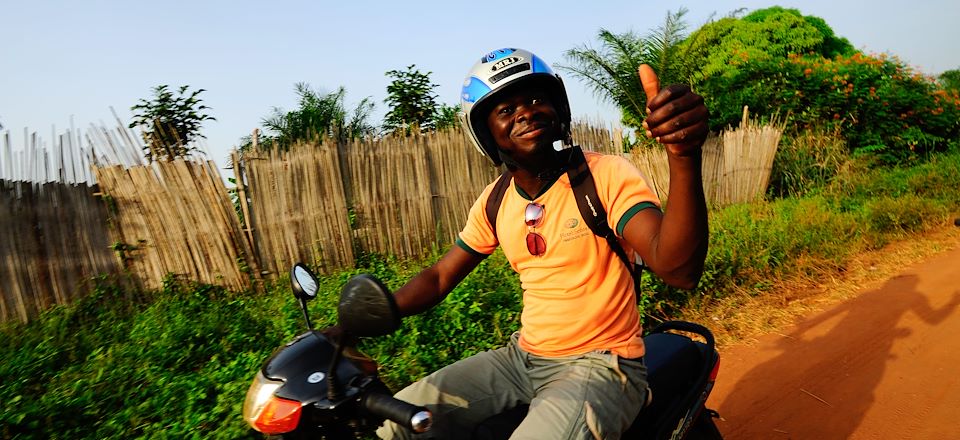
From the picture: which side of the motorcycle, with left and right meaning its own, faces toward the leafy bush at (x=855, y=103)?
back

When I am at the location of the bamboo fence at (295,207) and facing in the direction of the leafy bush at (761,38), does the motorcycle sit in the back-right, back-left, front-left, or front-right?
back-right

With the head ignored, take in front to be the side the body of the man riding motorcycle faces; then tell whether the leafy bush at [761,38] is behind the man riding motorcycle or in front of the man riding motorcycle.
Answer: behind

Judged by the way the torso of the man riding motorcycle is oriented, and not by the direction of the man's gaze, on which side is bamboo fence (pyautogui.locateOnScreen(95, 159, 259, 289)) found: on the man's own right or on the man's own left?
on the man's own right

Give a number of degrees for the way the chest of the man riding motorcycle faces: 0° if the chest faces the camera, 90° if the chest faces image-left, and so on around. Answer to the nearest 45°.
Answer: approximately 45°

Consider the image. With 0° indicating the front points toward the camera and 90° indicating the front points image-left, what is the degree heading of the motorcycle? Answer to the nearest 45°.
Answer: approximately 45°

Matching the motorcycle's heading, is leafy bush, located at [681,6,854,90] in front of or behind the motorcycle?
behind

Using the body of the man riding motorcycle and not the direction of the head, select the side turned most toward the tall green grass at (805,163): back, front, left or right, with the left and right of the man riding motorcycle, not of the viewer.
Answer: back
